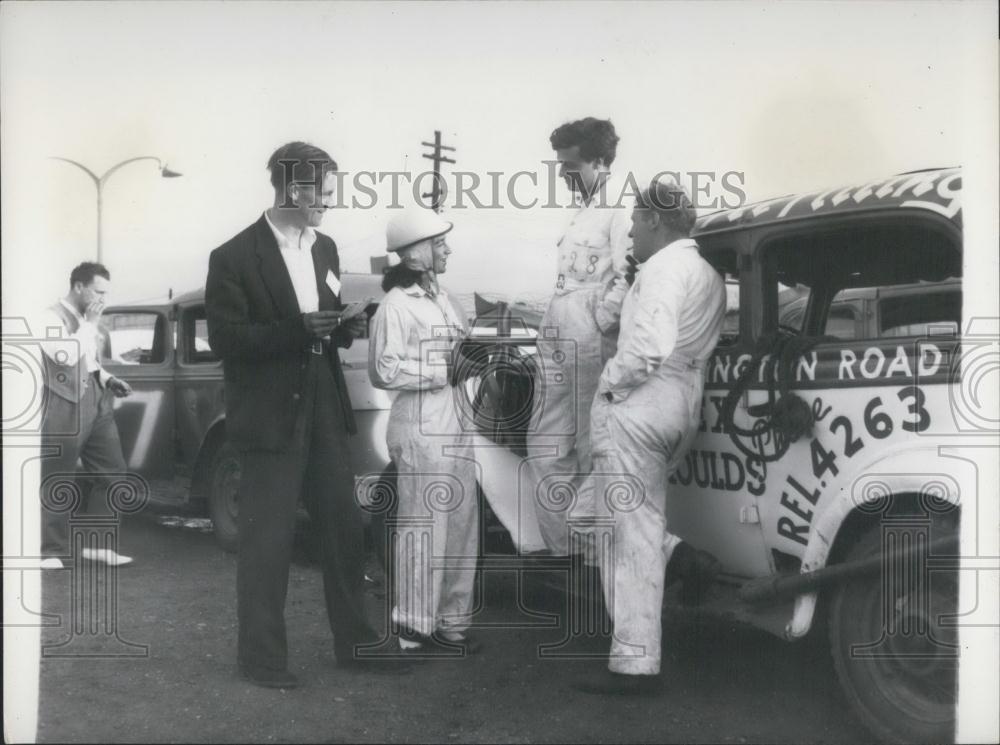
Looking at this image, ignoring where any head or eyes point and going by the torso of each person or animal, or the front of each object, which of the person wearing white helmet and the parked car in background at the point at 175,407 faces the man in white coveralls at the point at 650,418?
the person wearing white helmet

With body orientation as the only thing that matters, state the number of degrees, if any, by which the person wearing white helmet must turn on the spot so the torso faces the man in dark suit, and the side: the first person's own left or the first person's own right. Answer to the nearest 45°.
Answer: approximately 90° to the first person's own right

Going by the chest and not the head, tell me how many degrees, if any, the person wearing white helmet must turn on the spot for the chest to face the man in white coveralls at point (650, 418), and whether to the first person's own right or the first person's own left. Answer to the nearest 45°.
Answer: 0° — they already face them

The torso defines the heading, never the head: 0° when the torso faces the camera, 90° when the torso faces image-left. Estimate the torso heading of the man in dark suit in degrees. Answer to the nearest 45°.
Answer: approximately 315°

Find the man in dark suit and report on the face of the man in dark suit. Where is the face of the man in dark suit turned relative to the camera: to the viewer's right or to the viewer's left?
to the viewer's right
